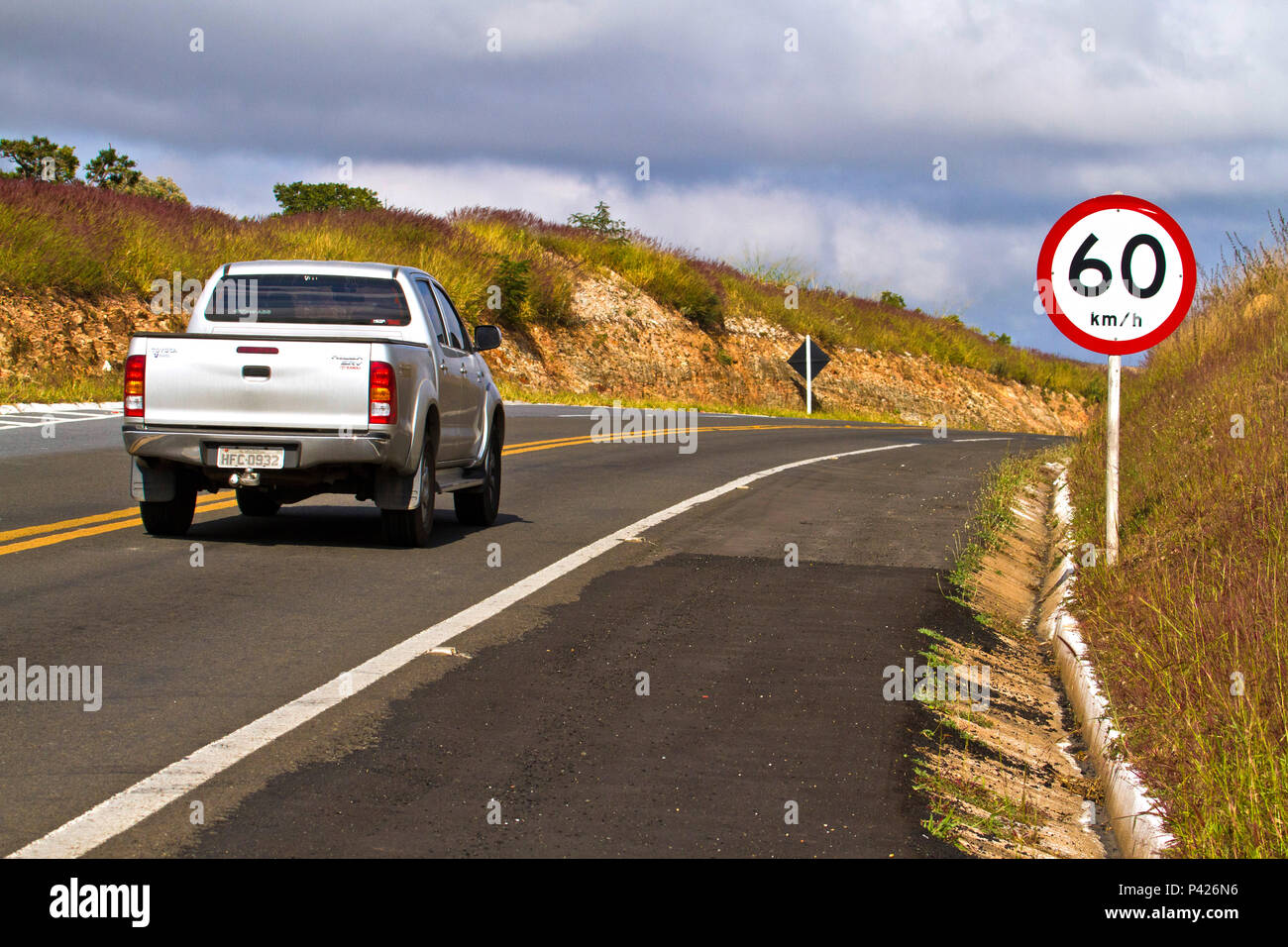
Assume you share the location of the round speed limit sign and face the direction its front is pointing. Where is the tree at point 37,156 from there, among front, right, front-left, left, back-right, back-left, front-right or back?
back-right

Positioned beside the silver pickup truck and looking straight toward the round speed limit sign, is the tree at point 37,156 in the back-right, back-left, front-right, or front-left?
back-left

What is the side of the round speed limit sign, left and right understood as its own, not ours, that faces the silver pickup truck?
right

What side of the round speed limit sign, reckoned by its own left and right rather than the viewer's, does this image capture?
front

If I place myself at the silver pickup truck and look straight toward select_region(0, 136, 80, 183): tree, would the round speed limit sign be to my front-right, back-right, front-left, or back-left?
back-right

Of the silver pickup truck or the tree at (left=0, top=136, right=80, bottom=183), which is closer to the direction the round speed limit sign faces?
the silver pickup truck
